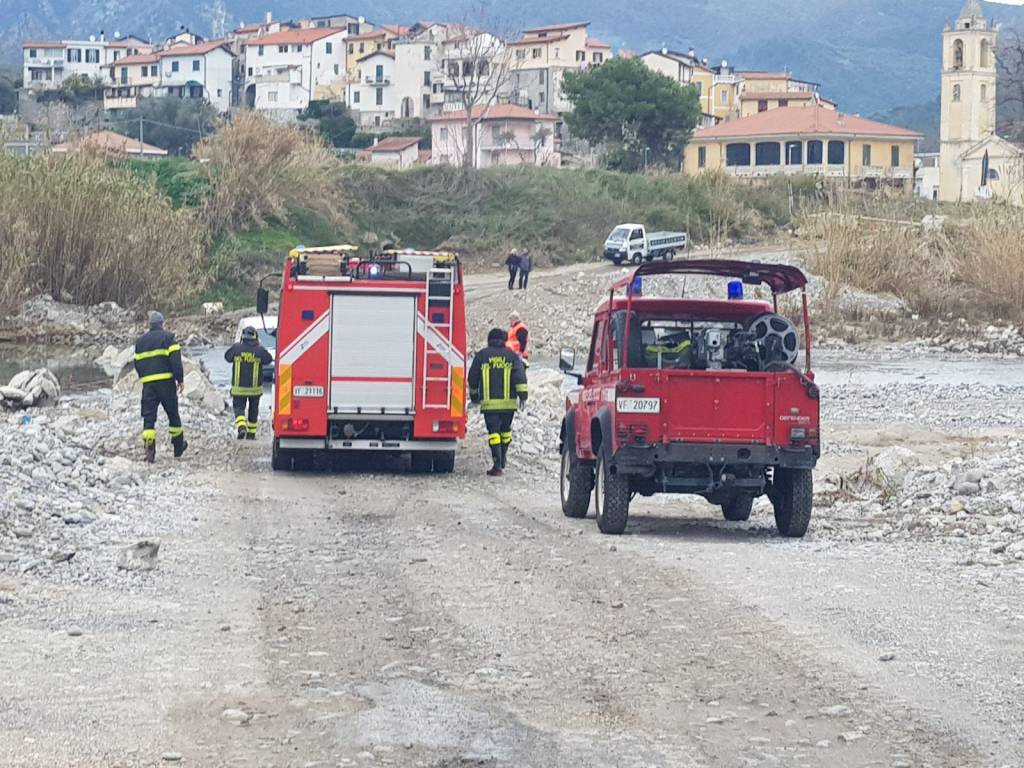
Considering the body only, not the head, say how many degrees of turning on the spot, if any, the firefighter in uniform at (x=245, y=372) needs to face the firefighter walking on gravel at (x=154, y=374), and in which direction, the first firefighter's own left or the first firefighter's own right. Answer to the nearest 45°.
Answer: approximately 135° to the first firefighter's own left

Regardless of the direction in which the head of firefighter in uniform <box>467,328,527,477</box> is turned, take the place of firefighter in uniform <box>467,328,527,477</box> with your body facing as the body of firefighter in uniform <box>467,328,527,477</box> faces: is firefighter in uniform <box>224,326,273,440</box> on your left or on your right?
on your left

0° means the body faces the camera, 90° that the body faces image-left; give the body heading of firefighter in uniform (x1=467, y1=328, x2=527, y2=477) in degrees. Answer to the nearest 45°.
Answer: approximately 180°

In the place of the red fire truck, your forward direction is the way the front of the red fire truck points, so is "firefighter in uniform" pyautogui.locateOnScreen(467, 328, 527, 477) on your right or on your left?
on your right

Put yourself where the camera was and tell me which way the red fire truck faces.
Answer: facing away from the viewer

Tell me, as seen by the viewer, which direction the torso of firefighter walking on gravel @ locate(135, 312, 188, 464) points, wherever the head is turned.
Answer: away from the camera

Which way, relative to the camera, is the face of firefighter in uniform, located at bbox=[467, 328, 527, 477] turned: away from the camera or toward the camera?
away from the camera

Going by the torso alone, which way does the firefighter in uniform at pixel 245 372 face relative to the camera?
away from the camera

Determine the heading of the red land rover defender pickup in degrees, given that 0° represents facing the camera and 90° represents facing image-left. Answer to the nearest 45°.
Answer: approximately 180°

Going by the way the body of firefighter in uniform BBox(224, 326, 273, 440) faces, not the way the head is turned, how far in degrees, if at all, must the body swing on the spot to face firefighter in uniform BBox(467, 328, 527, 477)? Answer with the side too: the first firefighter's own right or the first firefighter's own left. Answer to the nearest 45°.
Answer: approximately 135° to the first firefighter's own right
